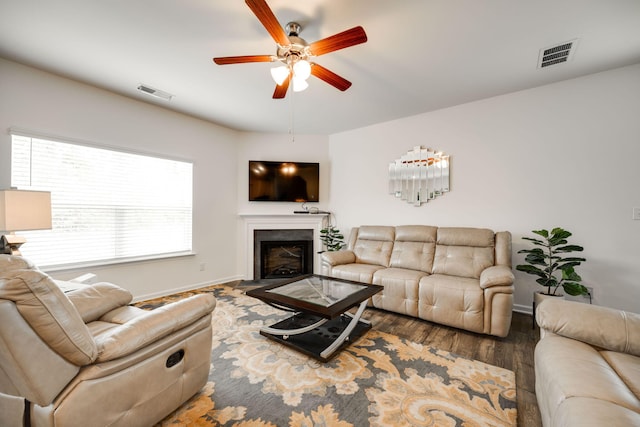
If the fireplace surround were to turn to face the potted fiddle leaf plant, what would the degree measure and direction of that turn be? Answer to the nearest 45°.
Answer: approximately 45° to its left

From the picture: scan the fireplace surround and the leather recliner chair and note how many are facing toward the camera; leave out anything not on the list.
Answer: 1

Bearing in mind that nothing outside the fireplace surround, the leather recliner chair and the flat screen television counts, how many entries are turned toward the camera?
2

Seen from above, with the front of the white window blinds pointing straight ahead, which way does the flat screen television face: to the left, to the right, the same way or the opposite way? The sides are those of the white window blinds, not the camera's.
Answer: to the right

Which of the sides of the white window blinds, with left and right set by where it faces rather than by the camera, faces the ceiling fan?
front

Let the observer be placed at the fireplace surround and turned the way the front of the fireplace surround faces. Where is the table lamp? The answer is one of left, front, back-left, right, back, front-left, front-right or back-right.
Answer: front-right

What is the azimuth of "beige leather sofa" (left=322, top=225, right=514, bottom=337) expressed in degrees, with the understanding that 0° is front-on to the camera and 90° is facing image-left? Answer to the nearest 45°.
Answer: approximately 45°

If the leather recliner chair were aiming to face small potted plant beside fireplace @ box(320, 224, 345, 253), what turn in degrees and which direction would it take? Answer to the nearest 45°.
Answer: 0° — it already faces it

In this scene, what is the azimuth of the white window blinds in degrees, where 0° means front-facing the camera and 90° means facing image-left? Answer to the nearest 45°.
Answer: approximately 315°

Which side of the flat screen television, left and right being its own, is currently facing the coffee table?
front

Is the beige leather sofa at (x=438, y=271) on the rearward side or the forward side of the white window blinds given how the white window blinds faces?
on the forward side

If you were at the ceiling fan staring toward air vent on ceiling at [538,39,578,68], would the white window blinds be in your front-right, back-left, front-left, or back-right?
back-left
